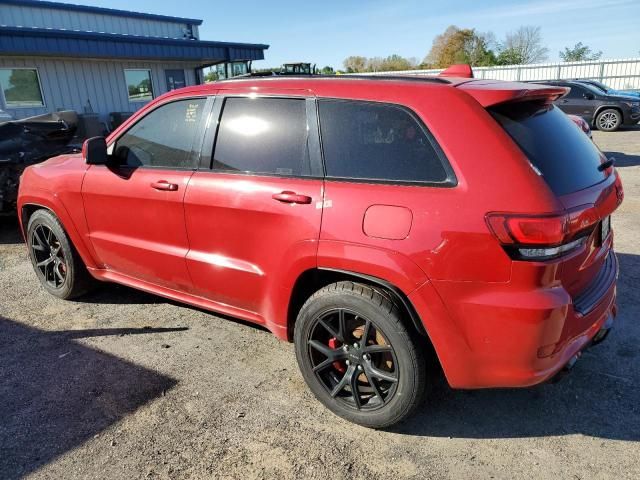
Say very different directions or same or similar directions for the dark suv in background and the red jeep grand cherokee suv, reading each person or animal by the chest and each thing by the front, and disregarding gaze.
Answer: very different directions

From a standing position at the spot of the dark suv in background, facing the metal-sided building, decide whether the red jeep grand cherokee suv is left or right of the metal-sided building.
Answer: left

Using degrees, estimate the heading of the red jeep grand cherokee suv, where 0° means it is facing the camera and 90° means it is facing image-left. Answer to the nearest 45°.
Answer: approximately 135°

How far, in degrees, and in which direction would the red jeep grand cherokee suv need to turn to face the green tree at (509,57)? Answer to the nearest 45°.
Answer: approximately 45° to its right

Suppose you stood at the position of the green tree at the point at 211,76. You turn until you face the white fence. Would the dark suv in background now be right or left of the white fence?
right

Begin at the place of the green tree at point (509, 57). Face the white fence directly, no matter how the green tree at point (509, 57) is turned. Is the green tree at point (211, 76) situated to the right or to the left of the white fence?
right

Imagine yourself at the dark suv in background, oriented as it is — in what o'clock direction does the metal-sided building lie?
The metal-sided building is roughly at 5 o'clock from the dark suv in background.

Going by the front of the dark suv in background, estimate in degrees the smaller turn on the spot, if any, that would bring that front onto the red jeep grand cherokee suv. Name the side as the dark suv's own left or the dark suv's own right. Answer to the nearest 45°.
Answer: approximately 90° to the dark suv's own right

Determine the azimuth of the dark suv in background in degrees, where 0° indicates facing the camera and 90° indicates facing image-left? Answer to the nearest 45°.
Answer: approximately 270°

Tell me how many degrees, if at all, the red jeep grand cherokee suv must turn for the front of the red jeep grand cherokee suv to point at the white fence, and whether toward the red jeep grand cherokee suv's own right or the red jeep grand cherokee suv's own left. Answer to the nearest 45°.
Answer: approximately 90° to the red jeep grand cherokee suv's own right

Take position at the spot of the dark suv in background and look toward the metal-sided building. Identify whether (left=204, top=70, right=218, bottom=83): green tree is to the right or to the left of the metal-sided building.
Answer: right

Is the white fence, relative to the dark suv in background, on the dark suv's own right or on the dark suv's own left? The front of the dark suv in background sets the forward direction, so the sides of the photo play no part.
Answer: on the dark suv's own left

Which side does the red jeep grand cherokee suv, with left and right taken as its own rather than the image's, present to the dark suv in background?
right
